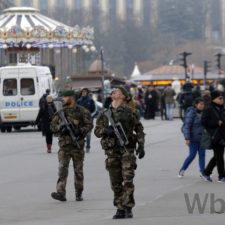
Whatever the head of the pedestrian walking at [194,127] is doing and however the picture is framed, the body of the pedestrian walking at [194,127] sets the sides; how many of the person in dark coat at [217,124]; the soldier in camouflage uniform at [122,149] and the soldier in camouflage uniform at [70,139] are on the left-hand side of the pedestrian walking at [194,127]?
0

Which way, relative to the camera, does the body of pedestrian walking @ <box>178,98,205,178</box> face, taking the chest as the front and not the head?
to the viewer's right

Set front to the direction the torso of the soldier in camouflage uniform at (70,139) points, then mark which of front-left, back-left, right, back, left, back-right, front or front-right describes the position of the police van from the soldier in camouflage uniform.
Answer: back-right

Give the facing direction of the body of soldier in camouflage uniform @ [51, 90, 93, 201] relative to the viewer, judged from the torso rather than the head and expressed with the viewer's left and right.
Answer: facing the viewer and to the left of the viewer

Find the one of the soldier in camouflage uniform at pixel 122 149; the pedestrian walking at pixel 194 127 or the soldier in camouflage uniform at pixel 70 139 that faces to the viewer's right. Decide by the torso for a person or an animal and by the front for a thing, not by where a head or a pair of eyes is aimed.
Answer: the pedestrian walking

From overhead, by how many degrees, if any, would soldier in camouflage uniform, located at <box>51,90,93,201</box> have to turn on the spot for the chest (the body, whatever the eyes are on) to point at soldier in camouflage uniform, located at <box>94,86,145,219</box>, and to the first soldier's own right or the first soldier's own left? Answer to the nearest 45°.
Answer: approximately 45° to the first soldier's own left

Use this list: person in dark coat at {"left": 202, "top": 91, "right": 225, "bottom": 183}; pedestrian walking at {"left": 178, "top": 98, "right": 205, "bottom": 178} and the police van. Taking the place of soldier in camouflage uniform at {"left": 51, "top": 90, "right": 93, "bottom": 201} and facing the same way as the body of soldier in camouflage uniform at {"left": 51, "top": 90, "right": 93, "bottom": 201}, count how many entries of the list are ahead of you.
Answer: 0

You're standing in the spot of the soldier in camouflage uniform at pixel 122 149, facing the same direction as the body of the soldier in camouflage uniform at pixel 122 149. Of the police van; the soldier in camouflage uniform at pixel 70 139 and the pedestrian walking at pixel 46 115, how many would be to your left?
0

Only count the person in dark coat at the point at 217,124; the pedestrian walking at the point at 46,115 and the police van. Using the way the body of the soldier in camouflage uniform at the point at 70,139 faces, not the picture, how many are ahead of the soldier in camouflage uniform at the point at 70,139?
0

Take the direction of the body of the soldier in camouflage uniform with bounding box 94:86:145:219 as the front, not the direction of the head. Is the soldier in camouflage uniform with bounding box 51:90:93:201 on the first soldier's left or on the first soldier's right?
on the first soldier's right

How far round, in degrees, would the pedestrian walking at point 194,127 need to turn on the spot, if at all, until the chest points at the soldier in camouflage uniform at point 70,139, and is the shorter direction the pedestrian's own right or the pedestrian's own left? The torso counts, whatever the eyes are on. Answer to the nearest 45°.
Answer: approximately 135° to the pedestrian's own right

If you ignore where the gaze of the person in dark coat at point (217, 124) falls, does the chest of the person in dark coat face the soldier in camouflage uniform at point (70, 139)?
no
